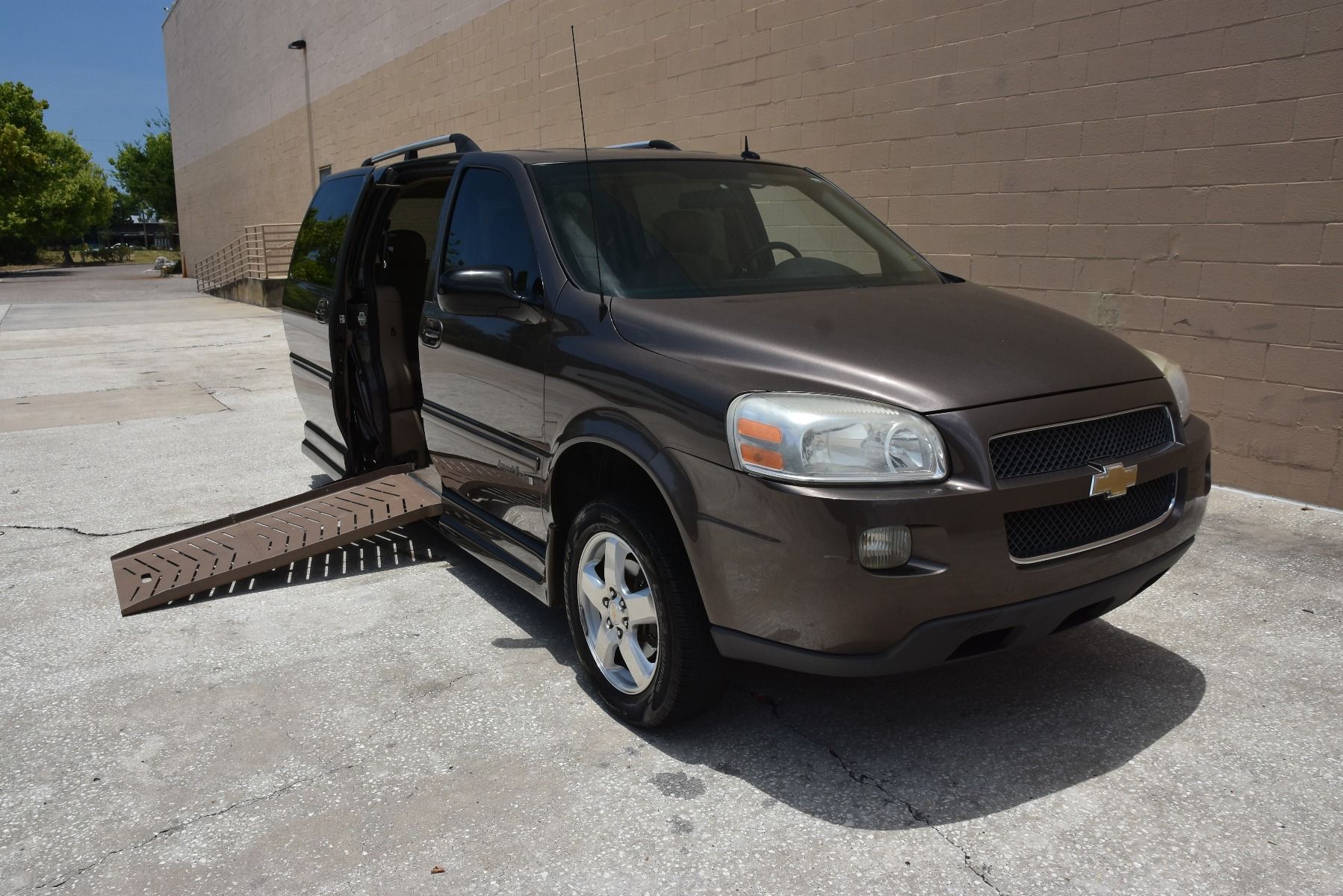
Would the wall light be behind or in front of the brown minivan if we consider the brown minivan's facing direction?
behind

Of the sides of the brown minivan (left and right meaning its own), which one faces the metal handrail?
back

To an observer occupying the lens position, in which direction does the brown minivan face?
facing the viewer and to the right of the viewer
